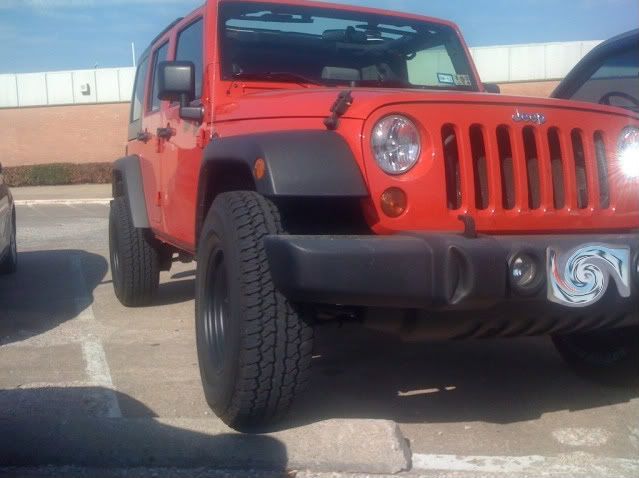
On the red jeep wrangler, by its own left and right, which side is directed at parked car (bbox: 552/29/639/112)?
left

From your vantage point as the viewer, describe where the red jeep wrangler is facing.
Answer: facing the viewer and to the right of the viewer

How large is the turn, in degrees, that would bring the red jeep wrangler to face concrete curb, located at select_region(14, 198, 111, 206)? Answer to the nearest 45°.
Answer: approximately 180°

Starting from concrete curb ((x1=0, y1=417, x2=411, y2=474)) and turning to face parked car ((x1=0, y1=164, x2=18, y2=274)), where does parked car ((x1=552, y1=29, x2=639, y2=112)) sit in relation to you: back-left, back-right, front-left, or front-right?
front-right

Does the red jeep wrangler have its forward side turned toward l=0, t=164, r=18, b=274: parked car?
no
